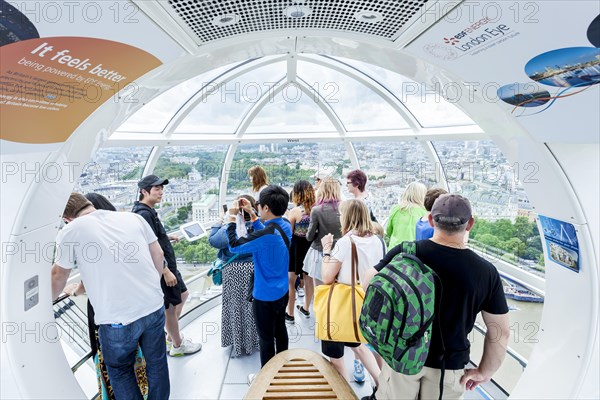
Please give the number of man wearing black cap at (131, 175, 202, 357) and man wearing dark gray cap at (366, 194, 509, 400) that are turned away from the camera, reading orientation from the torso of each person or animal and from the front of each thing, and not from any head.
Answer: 1

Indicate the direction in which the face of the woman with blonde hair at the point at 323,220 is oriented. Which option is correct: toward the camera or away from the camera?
away from the camera

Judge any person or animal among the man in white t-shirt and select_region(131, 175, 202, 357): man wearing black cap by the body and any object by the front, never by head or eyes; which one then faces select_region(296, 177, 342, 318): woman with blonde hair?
the man wearing black cap

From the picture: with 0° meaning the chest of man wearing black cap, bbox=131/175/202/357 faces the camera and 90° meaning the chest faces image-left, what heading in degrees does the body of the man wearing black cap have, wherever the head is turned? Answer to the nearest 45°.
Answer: approximately 270°

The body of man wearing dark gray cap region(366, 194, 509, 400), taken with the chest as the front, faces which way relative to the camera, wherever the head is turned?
away from the camera

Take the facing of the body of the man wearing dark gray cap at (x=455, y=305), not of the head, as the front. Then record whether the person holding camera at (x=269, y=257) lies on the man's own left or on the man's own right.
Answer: on the man's own left

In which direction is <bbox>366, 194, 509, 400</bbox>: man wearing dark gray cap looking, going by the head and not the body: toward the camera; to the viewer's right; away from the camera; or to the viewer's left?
away from the camera

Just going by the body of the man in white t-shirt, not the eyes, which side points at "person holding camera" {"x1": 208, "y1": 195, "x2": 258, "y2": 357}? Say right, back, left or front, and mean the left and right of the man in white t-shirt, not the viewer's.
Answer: right

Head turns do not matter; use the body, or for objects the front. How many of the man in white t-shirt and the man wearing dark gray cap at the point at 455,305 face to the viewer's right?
0

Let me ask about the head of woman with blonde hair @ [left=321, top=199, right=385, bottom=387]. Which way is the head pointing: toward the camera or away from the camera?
away from the camera

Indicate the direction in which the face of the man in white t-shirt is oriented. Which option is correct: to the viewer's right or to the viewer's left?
to the viewer's left

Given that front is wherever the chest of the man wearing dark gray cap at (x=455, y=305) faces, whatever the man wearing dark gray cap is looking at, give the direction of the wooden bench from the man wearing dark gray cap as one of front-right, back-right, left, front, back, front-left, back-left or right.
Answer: left
